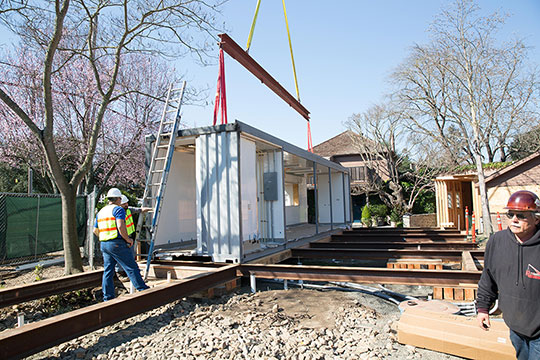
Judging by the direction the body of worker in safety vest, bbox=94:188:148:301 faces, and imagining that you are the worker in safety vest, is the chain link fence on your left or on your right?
on your left

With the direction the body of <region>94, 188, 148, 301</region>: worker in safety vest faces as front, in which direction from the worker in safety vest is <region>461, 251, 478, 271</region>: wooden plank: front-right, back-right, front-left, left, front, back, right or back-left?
front-right

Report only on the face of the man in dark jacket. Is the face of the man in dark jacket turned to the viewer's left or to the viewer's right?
to the viewer's left

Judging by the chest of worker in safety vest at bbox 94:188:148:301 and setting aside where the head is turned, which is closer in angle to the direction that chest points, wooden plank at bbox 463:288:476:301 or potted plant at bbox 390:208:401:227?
the potted plant

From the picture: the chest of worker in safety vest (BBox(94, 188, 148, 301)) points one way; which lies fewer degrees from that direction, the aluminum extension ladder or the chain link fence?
the aluminum extension ladder

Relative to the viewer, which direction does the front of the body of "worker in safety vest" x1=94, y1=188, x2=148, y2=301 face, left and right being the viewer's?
facing away from the viewer and to the right of the viewer

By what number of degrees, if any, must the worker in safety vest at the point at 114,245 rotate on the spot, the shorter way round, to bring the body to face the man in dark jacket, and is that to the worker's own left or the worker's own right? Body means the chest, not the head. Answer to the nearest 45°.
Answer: approximately 90° to the worker's own right

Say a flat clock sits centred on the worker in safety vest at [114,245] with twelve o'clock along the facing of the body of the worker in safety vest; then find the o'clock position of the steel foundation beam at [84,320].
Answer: The steel foundation beam is roughly at 5 o'clock from the worker in safety vest.

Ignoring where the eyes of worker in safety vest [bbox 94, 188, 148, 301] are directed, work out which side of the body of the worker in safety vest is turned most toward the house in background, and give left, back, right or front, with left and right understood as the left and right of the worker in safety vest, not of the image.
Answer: front

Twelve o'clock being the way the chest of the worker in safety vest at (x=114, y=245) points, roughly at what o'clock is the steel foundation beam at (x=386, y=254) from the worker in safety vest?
The steel foundation beam is roughly at 1 o'clock from the worker in safety vest.
